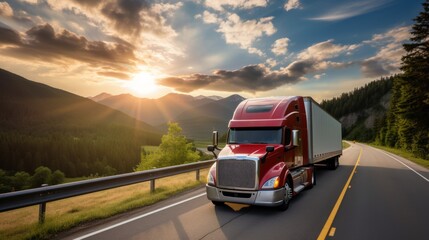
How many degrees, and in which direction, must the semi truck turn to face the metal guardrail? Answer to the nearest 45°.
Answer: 0° — it already faces it

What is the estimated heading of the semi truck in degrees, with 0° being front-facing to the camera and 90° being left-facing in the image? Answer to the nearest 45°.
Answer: approximately 45°

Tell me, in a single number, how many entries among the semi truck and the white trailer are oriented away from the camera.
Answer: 0

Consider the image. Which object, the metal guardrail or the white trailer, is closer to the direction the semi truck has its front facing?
the metal guardrail

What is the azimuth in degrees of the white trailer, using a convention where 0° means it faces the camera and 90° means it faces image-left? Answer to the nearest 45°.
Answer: approximately 45°

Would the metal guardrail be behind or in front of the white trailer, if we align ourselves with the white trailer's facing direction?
in front
